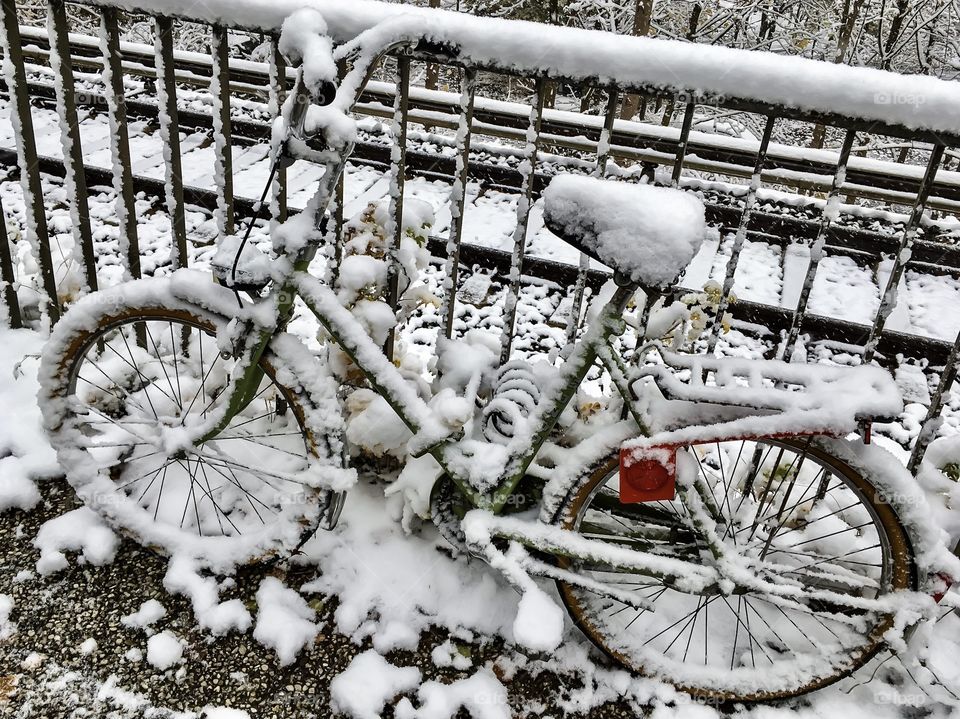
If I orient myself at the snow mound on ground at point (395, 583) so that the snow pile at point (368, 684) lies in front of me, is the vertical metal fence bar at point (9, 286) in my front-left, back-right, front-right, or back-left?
back-right

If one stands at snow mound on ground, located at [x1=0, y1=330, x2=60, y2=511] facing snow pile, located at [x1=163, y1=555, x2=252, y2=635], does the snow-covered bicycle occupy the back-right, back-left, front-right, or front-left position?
front-left

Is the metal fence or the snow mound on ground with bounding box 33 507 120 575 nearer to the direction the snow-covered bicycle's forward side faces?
the snow mound on ground

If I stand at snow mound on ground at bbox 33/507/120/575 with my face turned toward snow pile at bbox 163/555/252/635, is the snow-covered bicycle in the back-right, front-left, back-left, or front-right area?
front-left

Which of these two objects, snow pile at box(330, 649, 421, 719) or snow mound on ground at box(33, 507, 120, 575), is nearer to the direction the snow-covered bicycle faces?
the snow mound on ground

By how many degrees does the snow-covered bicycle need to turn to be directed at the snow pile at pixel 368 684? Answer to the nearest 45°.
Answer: approximately 45° to its left

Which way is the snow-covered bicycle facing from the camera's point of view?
to the viewer's left

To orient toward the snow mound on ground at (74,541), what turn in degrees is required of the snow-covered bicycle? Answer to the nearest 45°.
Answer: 0° — it already faces it

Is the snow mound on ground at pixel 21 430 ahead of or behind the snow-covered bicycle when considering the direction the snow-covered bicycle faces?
ahead

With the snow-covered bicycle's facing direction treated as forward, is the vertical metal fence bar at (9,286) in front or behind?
in front

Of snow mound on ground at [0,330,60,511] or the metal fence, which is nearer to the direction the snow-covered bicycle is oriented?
the snow mound on ground
